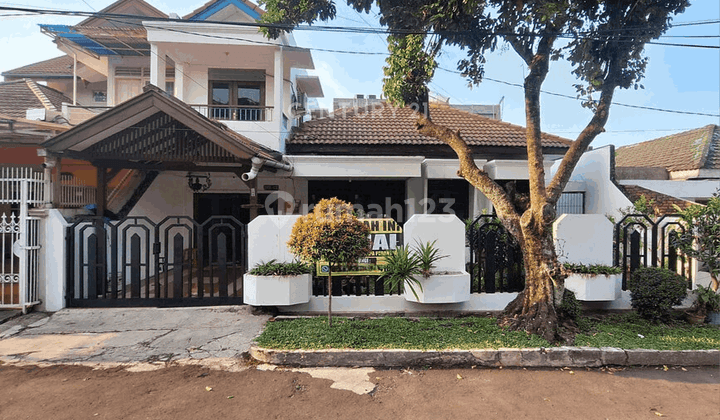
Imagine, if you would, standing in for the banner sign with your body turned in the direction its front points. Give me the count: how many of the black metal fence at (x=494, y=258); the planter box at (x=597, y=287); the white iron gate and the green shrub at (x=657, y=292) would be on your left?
3

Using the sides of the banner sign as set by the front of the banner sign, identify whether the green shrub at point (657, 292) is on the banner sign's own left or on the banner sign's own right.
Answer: on the banner sign's own left

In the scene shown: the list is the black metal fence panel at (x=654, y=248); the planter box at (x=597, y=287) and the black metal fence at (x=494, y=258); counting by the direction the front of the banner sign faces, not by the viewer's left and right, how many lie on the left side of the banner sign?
3

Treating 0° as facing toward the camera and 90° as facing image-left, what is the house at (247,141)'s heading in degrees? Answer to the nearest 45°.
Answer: approximately 0°

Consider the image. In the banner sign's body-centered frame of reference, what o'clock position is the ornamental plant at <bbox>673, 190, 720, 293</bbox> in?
The ornamental plant is roughly at 9 o'clock from the banner sign.

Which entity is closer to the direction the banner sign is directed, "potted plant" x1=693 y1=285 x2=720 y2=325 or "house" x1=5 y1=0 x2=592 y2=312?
the potted plant

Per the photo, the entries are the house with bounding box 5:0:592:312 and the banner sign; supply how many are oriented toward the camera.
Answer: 2

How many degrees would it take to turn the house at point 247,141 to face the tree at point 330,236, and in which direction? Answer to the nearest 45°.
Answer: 0° — it already faces it

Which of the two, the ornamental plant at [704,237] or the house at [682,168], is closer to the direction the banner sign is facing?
the ornamental plant

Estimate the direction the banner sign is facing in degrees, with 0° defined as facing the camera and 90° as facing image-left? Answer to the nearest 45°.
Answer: approximately 0°

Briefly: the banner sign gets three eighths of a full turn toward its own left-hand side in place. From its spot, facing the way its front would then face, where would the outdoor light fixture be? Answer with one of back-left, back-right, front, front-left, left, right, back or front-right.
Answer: left
